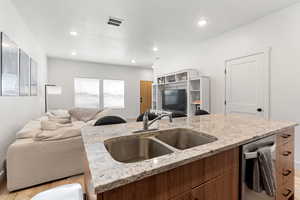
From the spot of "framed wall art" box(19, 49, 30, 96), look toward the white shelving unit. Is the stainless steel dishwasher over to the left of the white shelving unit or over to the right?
right

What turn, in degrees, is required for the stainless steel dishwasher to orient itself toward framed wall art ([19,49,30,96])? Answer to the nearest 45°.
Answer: approximately 135° to its right

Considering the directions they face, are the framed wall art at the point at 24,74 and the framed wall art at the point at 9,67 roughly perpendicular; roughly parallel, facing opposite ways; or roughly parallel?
roughly parallel

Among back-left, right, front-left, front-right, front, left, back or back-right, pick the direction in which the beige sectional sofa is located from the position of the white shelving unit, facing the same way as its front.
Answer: front

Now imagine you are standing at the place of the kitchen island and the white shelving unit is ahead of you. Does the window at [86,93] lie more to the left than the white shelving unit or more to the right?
left

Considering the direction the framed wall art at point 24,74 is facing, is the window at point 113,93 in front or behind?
in front

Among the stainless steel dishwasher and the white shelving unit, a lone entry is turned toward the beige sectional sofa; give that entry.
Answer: the white shelving unit

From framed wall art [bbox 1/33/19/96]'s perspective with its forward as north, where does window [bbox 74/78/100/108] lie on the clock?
The window is roughly at 10 o'clock from the framed wall art.

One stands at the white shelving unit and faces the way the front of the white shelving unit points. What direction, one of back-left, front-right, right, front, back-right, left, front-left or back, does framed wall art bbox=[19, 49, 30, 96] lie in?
front

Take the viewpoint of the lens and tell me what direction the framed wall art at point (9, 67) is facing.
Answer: facing to the right of the viewer

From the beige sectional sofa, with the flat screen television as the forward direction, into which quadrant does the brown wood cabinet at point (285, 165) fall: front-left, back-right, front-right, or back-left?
front-right

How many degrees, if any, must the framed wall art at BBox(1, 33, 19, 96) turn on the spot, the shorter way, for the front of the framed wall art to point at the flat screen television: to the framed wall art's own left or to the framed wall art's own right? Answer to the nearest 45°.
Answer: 0° — it already faces it

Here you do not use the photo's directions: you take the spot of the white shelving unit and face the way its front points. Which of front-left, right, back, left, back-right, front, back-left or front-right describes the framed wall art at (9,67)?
front

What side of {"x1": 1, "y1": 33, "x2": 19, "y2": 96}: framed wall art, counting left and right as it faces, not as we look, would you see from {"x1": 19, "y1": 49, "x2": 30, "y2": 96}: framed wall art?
left

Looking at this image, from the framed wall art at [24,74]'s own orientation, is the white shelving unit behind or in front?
in front

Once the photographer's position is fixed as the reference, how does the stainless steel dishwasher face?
facing the viewer and to the right of the viewer

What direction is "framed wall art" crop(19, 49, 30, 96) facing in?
to the viewer's right
